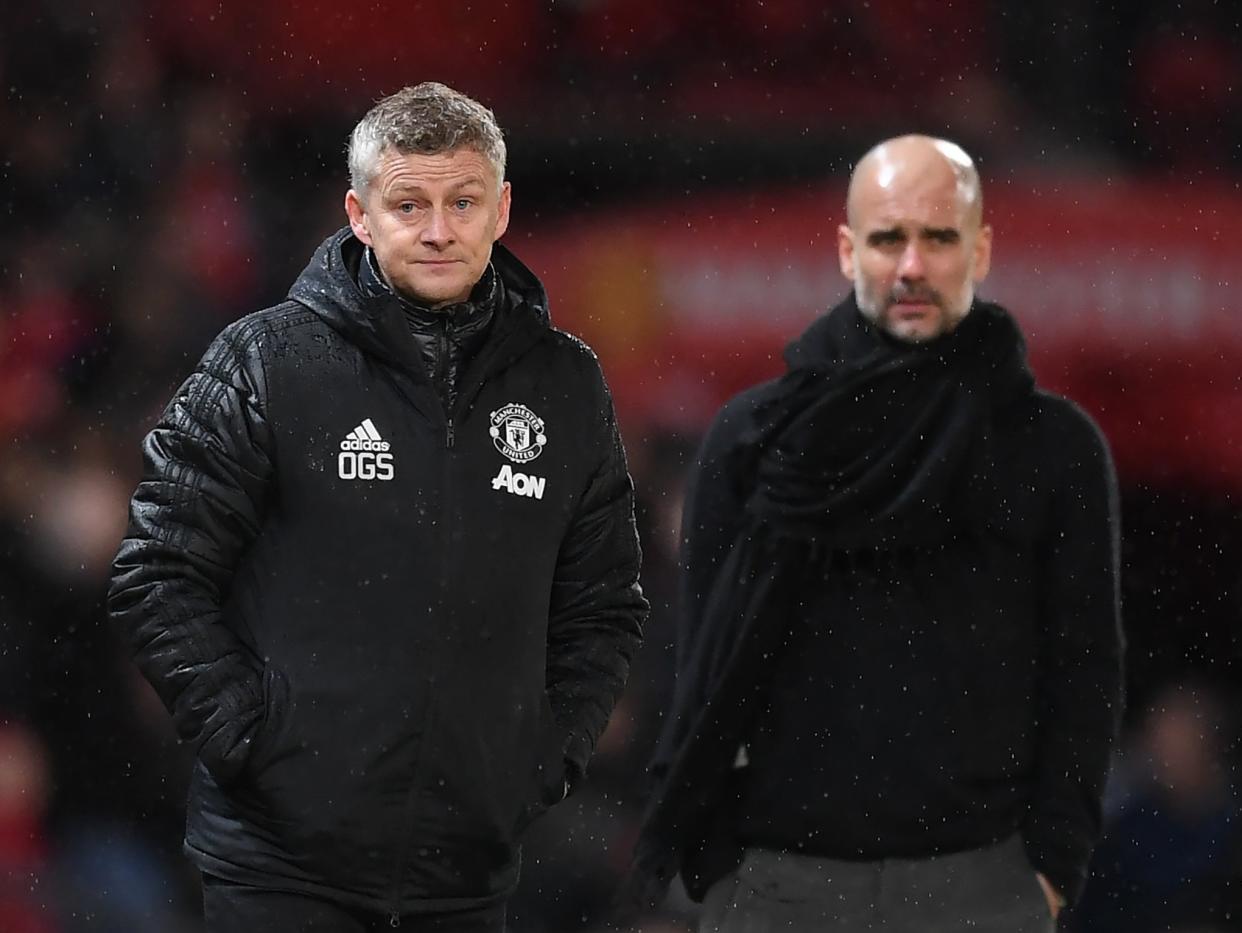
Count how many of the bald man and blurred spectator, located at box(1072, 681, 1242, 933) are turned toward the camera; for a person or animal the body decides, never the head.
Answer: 2

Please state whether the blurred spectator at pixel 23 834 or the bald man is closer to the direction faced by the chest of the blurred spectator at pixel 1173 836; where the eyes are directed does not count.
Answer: the bald man

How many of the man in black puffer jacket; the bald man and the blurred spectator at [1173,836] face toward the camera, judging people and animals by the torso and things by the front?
3

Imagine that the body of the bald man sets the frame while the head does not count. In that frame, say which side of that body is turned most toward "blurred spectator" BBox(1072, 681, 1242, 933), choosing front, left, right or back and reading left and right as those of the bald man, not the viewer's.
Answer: back

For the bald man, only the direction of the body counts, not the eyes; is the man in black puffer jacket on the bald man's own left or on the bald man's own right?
on the bald man's own right

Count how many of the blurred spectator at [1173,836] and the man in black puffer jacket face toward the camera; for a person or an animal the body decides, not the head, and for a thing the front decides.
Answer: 2

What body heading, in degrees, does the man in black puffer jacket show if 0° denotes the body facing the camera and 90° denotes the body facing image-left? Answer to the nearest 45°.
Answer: approximately 0°

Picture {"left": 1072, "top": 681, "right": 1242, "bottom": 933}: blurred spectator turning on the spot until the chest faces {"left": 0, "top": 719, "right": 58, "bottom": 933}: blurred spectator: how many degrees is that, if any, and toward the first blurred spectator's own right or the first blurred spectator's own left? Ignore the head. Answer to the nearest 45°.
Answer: approximately 90° to the first blurred spectator's own right

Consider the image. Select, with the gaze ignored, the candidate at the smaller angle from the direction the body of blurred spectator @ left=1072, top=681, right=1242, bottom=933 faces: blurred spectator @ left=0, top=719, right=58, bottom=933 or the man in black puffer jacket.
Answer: the man in black puffer jacket

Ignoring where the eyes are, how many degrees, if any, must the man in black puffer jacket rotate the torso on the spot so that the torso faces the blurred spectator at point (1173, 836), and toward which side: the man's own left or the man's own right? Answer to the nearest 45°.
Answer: approximately 135° to the man's own left

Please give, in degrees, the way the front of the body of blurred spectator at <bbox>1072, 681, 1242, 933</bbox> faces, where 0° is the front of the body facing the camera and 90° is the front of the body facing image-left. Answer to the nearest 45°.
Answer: approximately 0°

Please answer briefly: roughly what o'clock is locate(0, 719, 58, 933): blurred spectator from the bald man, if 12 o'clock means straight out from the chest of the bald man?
The blurred spectator is roughly at 4 o'clock from the bald man.
